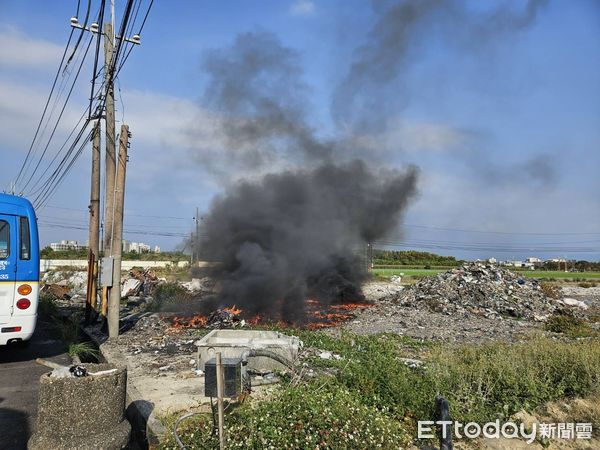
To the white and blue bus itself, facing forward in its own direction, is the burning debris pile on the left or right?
on its right

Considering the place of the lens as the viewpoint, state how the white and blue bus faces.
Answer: facing away from the viewer

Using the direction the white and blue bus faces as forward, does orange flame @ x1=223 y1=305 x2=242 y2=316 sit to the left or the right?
on its right

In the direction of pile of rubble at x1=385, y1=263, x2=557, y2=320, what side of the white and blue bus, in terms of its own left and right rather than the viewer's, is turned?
right

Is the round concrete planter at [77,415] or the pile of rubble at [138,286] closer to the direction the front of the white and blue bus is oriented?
the pile of rubble

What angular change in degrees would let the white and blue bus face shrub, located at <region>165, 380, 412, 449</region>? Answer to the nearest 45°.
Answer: approximately 135° to its right

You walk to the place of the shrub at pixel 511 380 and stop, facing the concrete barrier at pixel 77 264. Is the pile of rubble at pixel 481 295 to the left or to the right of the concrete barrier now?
right

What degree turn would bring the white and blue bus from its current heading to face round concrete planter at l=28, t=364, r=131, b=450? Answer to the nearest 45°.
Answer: approximately 180°
